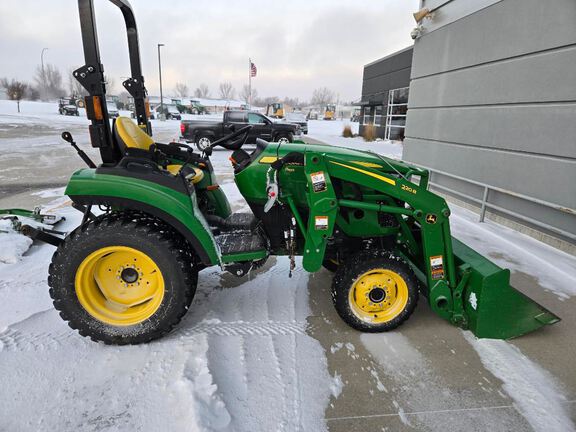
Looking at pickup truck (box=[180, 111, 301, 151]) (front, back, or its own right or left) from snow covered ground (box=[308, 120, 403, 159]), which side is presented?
front

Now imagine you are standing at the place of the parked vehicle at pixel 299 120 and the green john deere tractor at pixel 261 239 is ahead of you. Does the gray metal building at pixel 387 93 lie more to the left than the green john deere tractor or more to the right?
left

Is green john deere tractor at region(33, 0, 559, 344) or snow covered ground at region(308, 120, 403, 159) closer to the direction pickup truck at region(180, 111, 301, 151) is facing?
the snow covered ground

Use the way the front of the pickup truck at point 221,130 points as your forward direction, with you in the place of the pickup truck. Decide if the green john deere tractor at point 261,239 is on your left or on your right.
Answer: on your right

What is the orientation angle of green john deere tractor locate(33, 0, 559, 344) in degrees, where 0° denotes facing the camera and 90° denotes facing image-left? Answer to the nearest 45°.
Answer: approximately 270°

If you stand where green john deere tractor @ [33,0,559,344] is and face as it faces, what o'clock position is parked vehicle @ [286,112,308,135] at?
The parked vehicle is roughly at 9 o'clock from the green john deere tractor.

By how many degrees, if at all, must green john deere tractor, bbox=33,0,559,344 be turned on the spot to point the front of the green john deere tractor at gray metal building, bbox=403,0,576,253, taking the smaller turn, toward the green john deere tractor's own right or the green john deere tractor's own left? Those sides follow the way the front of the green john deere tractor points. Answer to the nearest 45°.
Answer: approximately 45° to the green john deere tractor's own left

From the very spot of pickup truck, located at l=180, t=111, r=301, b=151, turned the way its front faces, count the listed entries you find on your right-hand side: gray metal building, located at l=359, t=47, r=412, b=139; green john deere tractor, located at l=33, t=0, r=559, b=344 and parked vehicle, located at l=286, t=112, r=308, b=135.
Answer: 1

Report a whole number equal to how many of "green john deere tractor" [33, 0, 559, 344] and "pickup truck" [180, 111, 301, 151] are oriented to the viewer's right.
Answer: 2

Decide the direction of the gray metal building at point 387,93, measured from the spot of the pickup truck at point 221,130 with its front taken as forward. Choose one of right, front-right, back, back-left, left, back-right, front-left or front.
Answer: front-left

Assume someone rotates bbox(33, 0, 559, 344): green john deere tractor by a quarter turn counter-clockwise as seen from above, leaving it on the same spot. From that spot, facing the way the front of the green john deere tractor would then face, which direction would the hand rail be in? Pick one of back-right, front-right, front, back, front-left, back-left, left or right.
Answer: front-right

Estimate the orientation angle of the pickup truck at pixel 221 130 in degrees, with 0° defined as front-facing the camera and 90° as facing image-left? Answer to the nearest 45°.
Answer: approximately 270°
